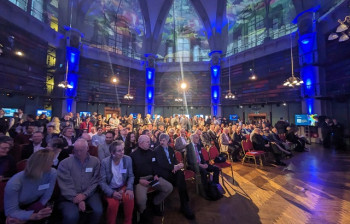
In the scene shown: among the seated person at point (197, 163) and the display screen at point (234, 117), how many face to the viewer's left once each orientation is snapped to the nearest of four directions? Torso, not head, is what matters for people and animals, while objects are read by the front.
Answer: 0

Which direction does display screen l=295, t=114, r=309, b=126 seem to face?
toward the camera

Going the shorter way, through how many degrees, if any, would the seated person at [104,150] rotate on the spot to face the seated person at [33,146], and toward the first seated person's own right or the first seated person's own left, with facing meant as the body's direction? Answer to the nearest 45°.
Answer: approximately 135° to the first seated person's own right

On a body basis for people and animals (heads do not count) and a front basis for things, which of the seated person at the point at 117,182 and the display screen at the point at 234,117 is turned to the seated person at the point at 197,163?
the display screen

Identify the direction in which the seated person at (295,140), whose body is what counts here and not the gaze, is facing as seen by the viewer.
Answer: to the viewer's left

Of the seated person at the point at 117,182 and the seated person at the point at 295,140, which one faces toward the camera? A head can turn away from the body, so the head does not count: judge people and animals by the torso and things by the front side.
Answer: the seated person at the point at 117,182

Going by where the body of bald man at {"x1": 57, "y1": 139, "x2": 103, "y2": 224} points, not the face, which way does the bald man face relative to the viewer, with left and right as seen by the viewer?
facing the viewer

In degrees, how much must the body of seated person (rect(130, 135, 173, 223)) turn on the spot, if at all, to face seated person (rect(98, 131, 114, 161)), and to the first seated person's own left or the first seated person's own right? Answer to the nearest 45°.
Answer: approximately 180°

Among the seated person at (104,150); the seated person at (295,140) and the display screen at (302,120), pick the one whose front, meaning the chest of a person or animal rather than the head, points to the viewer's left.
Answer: the seated person at (295,140)

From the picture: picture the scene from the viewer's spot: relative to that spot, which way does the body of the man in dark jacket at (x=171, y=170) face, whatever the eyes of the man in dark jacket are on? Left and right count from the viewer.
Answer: facing the viewer and to the right of the viewer

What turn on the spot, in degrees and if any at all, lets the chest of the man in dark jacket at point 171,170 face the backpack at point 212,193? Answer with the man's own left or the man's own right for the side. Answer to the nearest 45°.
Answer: approximately 45° to the man's own left

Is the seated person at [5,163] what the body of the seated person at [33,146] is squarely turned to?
no
